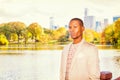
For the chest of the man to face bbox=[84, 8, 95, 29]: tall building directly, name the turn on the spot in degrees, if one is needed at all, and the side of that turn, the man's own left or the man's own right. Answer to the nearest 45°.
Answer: approximately 135° to the man's own right

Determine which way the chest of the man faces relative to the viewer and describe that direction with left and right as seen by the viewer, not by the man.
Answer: facing the viewer and to the left of the viewer

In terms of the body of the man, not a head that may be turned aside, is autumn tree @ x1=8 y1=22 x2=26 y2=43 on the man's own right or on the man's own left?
on the man's own right

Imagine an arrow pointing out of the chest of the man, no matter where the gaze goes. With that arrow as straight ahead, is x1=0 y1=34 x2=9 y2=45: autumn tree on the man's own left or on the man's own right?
on the man's own right
